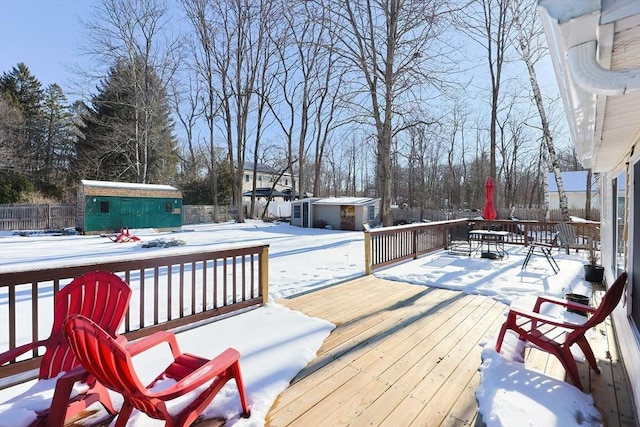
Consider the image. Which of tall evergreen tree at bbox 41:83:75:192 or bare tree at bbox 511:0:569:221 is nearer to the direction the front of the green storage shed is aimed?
the bare tree

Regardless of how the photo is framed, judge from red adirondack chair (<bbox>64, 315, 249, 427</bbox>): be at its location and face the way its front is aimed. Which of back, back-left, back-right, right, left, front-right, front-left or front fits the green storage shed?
front-left

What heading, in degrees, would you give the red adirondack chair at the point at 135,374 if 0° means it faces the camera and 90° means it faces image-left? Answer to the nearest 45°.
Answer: approximately 225°

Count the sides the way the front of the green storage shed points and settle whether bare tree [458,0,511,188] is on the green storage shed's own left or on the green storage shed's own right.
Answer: on the green storage shed's own left

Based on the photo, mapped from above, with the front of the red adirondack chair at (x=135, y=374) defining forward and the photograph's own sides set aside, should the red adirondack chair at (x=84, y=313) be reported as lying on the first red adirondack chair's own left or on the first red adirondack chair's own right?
on the first red adirondack chair's own left

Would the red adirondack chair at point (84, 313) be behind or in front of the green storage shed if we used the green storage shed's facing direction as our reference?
in front

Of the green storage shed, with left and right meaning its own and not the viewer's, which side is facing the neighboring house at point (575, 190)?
left
